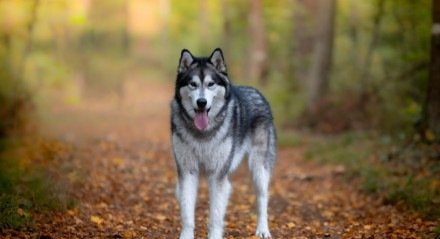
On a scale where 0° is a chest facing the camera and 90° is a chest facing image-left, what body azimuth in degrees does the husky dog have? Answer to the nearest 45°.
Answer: approximately 45°

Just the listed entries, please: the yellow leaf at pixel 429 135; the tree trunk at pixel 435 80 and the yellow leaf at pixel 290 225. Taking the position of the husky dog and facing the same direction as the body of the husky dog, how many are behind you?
3

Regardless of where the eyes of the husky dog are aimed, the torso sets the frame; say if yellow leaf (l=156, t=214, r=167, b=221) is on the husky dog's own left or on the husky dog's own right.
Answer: on the husky dog's own right

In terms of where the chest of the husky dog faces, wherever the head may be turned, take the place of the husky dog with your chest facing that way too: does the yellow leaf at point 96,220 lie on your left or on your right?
on your right

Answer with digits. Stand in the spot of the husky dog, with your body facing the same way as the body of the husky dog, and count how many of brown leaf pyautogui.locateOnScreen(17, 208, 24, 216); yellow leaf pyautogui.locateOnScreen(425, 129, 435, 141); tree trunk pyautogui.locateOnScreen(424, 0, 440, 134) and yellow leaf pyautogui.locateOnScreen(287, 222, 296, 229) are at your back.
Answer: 3

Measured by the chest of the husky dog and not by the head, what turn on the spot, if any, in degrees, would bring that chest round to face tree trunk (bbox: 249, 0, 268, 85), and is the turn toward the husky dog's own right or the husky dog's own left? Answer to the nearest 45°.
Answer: approximately 135° to the husky dog's own right

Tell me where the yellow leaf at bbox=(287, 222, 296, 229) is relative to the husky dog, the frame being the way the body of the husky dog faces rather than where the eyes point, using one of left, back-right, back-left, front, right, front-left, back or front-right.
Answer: back
